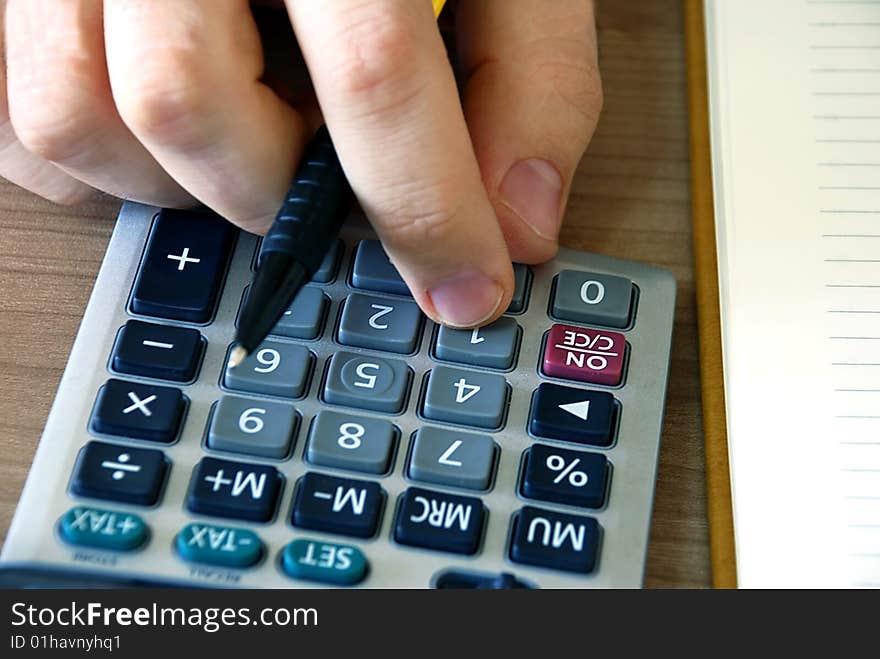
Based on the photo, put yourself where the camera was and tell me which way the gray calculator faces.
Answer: facing away from the viewer
